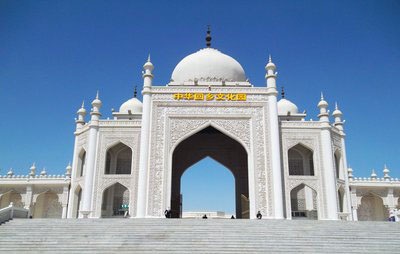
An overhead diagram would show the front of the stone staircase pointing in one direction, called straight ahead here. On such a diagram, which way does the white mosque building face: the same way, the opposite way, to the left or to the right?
the same way

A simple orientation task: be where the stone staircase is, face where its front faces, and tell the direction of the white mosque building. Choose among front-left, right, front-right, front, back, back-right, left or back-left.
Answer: back

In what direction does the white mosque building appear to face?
toward the camera

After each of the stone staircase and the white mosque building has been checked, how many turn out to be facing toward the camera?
2

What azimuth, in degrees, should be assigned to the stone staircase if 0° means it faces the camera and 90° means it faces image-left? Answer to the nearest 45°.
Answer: approximately 0°

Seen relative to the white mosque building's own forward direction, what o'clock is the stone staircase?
The stone staircase is roughly at 12 o'clock from the white mosque building.
